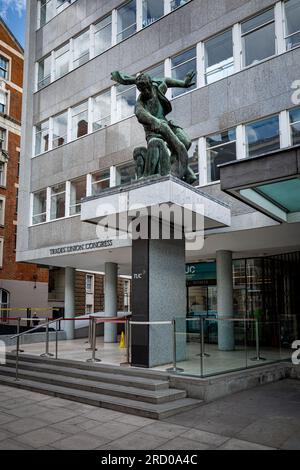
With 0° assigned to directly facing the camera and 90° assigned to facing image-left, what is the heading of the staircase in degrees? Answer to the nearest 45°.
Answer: approximately 45°

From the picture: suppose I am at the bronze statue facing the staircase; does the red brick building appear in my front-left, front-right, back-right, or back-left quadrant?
back-right

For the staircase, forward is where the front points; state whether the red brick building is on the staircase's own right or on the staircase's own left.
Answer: on the staircase's own right
